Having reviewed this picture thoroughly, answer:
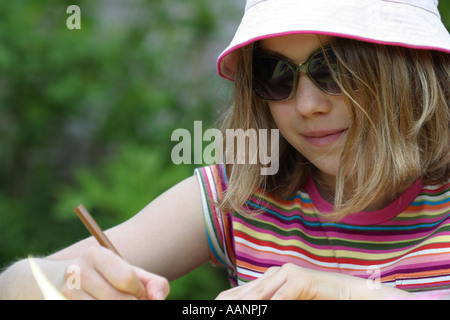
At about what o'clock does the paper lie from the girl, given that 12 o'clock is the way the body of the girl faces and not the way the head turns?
The paper is roughly at 2 o'clock from the girl.

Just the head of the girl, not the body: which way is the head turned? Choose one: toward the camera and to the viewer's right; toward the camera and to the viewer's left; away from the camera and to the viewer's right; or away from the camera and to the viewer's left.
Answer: toward the camera and to the viewer's left

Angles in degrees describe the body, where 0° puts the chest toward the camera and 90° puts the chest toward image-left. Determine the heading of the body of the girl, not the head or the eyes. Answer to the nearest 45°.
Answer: approximately 0°
